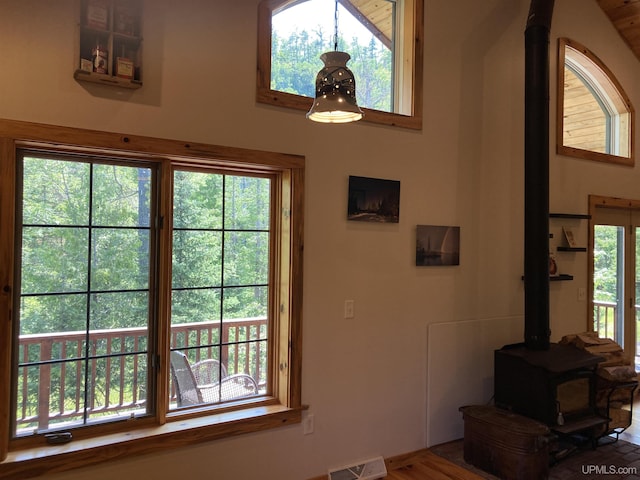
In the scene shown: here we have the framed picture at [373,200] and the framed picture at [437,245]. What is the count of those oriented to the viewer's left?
0

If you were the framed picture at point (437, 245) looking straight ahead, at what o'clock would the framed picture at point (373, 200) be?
the framed picture at point (373, 200) is roughly at 3 o'clock from the framed picture at point (437, 245).

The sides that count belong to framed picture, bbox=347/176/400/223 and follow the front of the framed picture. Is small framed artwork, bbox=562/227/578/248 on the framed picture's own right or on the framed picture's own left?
on the framed picture's own left

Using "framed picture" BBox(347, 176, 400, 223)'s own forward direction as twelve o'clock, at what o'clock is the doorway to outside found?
The doorway to outside is roughly at 9 o'clock from the framed picture.

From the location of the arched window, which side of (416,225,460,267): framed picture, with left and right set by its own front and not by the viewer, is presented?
left

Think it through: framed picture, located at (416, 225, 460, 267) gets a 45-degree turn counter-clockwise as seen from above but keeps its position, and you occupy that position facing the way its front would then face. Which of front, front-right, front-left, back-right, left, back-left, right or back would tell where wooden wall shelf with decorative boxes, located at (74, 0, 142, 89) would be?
back-right

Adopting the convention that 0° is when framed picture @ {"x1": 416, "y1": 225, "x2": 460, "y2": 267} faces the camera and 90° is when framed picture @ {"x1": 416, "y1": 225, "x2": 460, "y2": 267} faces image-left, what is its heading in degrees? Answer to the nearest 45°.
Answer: approximately 315°

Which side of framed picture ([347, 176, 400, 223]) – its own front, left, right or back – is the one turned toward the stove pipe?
left

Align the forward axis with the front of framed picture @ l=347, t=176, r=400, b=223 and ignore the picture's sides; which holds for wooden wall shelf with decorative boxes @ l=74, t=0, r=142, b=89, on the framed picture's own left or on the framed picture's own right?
on the framed picture's own right

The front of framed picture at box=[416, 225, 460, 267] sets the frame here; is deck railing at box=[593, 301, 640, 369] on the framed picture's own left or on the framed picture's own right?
on the framed picture's own left

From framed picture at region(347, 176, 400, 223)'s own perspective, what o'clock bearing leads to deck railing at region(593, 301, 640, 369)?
The deck railing is roughly at 9 o'clock from the framed picture.

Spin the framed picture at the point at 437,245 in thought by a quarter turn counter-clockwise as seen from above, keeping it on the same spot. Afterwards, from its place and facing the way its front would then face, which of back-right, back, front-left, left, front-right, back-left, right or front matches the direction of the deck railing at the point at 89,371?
back

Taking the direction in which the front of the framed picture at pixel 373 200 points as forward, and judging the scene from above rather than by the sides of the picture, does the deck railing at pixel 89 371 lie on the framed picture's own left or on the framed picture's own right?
on the framed picture's own right
